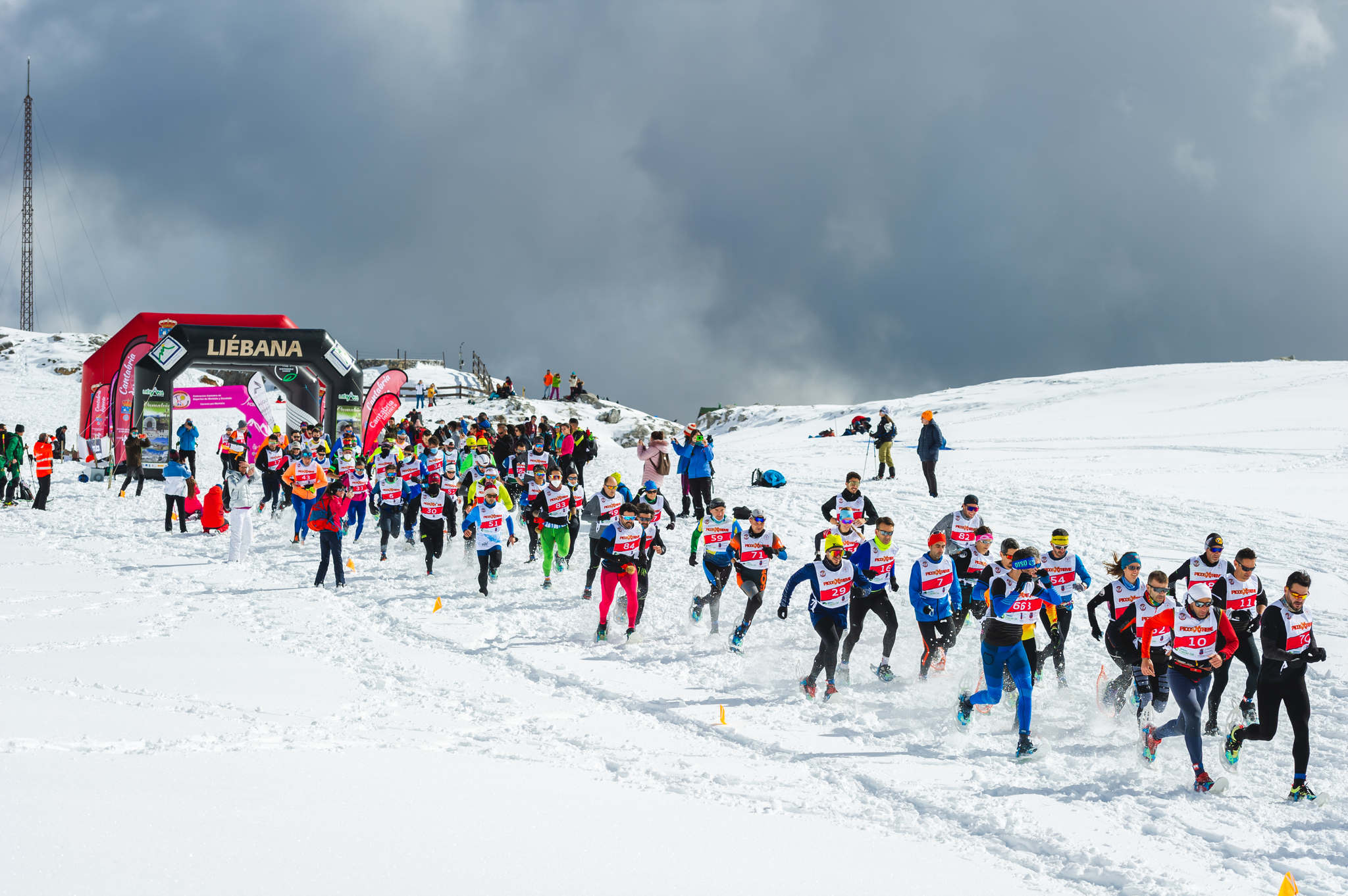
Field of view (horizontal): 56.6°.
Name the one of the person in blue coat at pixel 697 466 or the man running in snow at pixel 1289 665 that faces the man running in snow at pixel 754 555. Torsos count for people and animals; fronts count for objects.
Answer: the person in blue coat

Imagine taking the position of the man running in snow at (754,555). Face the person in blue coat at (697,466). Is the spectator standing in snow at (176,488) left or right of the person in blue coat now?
left

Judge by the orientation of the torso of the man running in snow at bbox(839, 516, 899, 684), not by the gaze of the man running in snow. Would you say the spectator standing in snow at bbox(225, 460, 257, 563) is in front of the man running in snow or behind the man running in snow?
behind

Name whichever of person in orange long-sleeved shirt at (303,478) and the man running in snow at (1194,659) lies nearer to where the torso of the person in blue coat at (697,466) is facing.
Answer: the man running in snow
